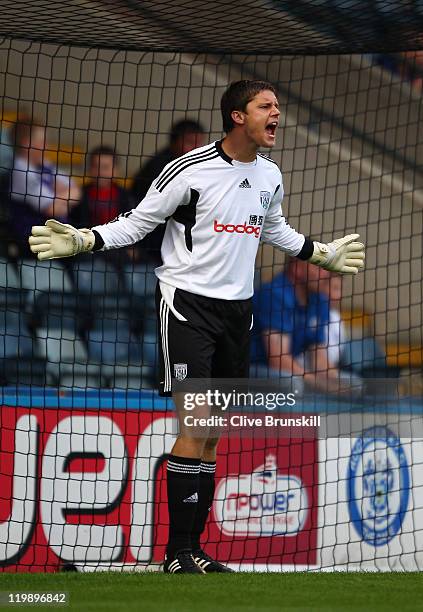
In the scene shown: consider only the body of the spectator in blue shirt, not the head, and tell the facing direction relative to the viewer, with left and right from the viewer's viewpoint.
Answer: facing the viewer and to the right of the viewer

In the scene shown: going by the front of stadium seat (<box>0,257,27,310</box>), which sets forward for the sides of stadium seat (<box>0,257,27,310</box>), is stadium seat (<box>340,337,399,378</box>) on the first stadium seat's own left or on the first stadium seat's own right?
on the first stadium seat's own left

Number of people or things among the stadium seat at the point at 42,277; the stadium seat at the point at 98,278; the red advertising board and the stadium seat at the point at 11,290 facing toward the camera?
4

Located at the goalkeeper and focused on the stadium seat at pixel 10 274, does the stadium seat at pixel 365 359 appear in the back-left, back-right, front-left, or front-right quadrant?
front-right

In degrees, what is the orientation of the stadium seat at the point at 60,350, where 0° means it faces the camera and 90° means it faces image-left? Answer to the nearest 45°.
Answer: approximately 0°

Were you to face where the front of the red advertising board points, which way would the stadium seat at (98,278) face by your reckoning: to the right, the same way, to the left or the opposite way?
the same way

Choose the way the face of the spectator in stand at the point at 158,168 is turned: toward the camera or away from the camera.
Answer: toward the camera

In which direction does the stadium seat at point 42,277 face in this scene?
toward the camera

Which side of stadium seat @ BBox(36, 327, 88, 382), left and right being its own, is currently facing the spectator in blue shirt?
left

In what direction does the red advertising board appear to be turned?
toward the camera

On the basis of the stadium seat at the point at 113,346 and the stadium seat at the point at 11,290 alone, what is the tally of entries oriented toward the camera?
2
